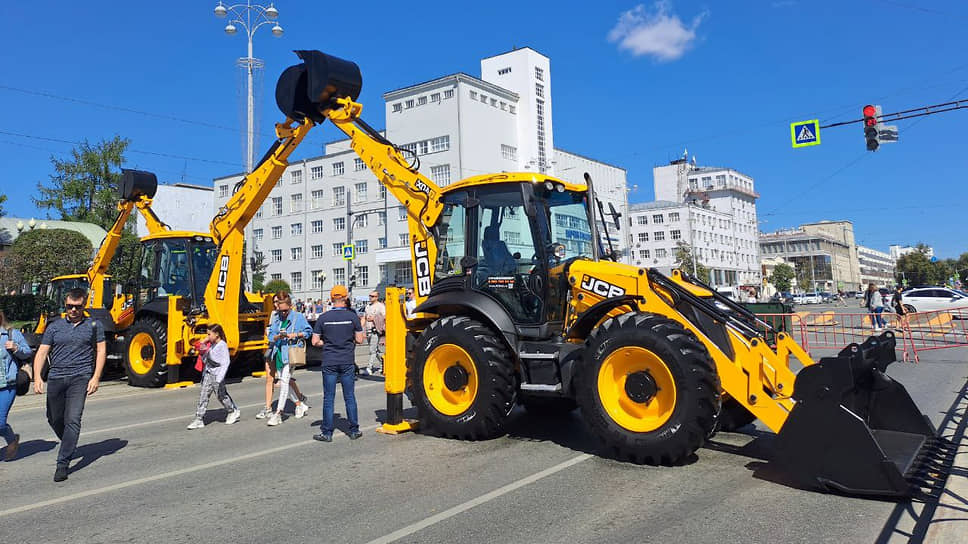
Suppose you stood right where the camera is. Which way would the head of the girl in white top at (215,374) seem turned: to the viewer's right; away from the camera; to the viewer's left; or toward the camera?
to the viewer's left

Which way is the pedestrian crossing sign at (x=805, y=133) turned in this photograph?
toward the camera

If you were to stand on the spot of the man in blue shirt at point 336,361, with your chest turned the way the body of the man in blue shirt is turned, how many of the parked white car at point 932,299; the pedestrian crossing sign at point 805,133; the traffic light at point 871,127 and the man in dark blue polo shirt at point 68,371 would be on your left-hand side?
1

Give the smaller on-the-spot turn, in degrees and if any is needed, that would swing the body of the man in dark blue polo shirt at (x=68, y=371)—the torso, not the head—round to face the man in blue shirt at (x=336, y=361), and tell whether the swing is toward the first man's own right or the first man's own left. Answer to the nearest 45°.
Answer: approximately 90° to the first man's own left

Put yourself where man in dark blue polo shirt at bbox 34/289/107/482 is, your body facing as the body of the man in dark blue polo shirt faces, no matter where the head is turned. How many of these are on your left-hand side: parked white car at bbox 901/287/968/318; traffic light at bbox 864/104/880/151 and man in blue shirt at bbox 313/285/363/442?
3

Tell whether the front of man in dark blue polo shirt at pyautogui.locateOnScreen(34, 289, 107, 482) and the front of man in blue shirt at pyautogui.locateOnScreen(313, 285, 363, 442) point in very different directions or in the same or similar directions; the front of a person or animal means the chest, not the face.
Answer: very different directions

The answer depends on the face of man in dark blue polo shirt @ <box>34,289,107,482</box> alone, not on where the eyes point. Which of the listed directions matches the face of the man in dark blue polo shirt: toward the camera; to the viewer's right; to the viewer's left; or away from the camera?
toward the camera

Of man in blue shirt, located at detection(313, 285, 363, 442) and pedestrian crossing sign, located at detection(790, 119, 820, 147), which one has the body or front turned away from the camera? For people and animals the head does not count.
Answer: the man in blue shirt

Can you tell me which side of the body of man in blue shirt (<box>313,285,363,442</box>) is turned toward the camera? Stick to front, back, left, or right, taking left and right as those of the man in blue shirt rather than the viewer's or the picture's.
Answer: back

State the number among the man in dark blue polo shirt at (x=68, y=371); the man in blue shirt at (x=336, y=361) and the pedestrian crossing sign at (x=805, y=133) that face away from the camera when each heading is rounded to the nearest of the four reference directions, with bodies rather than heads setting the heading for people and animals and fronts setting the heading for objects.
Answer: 1

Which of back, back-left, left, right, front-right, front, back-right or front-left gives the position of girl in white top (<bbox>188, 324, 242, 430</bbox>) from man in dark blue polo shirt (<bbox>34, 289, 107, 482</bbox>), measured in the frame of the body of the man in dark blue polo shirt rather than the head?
back-left
